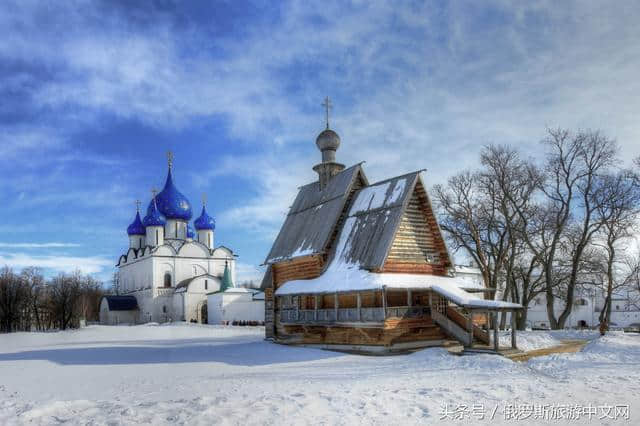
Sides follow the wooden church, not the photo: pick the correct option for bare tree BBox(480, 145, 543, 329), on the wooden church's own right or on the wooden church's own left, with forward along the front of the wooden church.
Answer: on the wooden church's own left

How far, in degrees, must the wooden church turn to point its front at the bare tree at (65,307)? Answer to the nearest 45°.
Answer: approximately 180°

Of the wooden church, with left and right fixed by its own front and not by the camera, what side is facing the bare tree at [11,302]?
back

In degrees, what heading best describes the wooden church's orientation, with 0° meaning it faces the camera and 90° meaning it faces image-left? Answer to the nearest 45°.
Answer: approximately 315°
